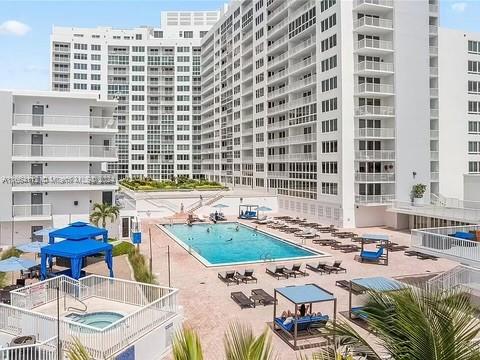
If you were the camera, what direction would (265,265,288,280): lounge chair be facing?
facing away from the viewer and to the left of the viewer

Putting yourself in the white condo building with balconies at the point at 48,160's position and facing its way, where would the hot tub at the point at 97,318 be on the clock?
The hot tub is roughly at 12 o'clock from the white condo building with balconies.

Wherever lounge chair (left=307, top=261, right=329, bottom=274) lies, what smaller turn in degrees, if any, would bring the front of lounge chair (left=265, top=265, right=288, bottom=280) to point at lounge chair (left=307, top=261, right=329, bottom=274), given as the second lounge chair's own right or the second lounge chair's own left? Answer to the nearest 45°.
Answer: approximately 90° to the second lounge chair's own right

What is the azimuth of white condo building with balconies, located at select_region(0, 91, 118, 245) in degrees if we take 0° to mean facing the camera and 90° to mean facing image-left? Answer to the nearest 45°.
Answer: approximately 0°

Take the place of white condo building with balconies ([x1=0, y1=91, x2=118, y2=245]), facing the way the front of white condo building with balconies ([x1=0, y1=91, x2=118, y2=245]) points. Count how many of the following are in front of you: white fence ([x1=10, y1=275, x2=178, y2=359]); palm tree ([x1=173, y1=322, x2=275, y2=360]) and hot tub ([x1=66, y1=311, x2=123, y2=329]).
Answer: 3

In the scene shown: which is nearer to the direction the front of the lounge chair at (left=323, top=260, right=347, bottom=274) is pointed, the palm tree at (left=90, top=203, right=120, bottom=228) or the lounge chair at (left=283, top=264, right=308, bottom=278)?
the palm tree
